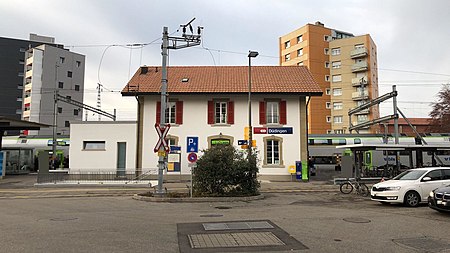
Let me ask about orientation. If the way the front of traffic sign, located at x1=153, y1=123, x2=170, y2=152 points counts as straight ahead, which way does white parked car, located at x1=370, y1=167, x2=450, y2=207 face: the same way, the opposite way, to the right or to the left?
to the right

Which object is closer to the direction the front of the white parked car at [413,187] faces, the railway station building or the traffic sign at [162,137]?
the traffic sign

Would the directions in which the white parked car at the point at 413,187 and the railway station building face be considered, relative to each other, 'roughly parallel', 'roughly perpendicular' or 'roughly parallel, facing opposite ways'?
roughly perpendicular

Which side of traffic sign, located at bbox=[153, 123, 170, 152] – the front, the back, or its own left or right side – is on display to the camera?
front

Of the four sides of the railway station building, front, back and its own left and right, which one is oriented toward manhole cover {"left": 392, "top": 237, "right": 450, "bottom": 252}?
front

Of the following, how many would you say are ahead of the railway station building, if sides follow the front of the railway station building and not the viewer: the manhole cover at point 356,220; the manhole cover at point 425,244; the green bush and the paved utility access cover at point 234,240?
4

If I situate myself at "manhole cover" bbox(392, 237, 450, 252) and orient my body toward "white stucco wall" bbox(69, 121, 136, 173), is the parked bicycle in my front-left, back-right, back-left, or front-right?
front-right

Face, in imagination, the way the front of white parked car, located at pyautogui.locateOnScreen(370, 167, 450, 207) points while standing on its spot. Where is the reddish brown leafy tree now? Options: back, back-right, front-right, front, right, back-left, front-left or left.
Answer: back-right

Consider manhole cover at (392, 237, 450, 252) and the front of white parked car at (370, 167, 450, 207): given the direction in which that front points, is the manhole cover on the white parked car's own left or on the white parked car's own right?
on the white parked car's own left

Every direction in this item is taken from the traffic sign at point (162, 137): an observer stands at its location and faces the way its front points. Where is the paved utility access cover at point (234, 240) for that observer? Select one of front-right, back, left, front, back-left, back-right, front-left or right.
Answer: front

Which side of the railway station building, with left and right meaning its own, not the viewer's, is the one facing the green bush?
front

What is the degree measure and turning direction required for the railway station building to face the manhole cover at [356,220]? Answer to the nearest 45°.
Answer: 0° — it already faces it

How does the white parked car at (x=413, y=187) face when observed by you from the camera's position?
facing the viewer and to the left of the viewer

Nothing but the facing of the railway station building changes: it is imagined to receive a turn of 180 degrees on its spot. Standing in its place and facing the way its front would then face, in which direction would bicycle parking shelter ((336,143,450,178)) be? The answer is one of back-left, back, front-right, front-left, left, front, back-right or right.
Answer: back-right

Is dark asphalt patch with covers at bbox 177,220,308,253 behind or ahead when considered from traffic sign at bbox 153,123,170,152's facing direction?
ahead

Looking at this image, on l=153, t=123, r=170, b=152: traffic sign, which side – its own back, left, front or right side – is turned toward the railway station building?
back

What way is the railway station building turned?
toward the camera
